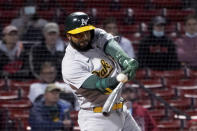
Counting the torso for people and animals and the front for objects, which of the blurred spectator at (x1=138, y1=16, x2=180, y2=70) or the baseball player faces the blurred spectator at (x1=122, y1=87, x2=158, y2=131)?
the blurred spectator at (x1=138, y1=16, x2=180, y2=70)

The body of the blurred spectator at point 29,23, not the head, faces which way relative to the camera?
toward the camera

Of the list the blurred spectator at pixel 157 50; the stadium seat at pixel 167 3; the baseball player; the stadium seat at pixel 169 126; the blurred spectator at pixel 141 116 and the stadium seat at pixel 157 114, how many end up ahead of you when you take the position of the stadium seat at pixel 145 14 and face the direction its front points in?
5

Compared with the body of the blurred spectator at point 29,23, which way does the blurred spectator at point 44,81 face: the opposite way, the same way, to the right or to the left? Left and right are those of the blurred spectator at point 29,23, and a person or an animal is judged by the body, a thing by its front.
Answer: the same way

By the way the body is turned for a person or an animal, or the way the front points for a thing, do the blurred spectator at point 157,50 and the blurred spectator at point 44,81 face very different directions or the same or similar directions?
same or similar directions

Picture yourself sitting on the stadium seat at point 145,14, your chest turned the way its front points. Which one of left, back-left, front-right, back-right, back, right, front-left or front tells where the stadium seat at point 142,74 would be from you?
front

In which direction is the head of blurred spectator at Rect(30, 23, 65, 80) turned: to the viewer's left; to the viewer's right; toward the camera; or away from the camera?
toward the camera

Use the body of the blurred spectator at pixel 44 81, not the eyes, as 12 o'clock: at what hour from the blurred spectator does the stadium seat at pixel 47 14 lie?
The stadium seat is roughly at 6 o'clock from the blurred spectator.

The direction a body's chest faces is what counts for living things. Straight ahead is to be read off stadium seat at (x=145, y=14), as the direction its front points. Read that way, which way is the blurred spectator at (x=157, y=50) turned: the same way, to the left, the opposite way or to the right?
the same way

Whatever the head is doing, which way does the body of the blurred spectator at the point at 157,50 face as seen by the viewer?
toward the camera

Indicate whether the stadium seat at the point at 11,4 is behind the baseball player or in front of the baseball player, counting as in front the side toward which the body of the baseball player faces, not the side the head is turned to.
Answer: behind

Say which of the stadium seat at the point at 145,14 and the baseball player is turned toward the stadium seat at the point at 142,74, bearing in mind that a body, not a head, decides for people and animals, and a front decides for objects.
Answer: the stadium seat at the point at 145,14

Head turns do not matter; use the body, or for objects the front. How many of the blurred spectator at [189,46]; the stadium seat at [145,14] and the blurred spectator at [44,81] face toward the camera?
3

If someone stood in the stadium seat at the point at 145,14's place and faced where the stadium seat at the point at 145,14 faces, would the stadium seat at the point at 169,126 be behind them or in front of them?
in front

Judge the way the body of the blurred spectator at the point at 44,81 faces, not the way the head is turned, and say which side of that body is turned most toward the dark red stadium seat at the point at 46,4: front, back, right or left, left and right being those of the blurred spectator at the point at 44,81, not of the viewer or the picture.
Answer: back

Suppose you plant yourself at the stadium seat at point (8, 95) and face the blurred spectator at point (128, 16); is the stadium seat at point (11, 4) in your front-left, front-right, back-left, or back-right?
front-left

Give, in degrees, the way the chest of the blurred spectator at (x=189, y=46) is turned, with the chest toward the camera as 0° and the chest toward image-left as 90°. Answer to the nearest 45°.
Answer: approximately 0°
